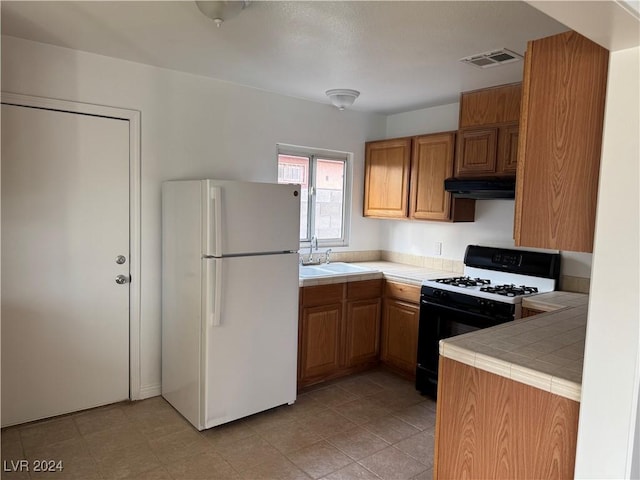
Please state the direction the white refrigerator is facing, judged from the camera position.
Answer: facing the viewer and to the right of the viewer

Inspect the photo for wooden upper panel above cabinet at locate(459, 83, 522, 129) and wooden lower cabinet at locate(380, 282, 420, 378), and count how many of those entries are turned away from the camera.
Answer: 0

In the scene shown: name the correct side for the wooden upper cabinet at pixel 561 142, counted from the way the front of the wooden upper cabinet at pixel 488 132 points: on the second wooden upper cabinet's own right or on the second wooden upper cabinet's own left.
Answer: on the second wooden upper cabinet's own left

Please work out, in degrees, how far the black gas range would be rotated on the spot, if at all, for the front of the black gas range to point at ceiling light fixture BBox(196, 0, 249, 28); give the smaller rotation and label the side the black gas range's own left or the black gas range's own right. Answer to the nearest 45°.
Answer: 0° — it already faces it

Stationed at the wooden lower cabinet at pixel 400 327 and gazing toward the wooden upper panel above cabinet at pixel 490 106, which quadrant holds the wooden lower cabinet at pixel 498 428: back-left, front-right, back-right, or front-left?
front-right

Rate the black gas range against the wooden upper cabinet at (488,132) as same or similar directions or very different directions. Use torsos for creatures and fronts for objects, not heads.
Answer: same or similar directions

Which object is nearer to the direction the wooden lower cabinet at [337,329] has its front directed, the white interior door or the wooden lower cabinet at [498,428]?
the wooden lower cabinet

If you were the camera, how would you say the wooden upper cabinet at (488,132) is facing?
facing the viewer and to the left of the viewer

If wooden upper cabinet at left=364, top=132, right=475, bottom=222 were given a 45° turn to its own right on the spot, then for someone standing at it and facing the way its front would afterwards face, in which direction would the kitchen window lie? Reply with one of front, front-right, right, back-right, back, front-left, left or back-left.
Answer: front

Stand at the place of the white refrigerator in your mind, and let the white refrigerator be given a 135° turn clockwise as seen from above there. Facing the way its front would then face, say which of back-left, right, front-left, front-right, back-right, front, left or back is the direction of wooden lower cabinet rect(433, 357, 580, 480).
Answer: back-left

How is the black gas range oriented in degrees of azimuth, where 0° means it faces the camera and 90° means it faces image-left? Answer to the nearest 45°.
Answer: approximately 45°

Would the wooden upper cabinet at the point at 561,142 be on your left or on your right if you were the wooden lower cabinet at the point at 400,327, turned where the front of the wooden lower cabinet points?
on your left
